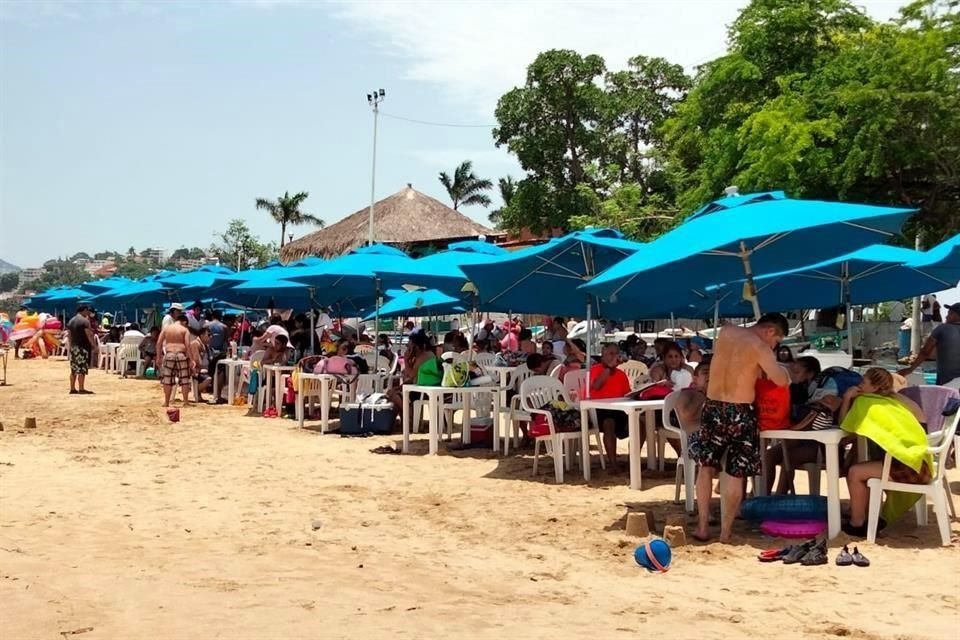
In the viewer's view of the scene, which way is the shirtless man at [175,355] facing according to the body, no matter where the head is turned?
away from the camera

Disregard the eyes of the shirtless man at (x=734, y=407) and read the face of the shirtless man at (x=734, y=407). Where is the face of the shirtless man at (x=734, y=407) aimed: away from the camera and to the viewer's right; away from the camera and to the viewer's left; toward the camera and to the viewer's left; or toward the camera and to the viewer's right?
away from the camera and to the viewer's right

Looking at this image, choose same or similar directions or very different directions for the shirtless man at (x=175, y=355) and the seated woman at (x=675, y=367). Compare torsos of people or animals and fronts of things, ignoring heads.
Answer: very different directions

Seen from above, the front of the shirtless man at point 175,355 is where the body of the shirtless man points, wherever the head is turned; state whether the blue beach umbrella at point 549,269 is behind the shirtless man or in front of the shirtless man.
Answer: behind

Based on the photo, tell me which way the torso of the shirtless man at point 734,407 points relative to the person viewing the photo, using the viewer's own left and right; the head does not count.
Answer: facing away from the viewer and to the right of the viewer

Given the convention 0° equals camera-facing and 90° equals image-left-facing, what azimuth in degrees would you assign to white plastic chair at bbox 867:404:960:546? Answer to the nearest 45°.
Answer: approximately 90°

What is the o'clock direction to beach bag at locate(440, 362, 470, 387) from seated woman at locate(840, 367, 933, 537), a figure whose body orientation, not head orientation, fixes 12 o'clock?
The beach bag is roughly at 1 o'clock from the seated woman.

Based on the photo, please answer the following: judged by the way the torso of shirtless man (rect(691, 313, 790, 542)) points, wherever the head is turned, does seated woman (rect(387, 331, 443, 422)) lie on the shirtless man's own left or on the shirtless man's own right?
on the shirtless man's own left

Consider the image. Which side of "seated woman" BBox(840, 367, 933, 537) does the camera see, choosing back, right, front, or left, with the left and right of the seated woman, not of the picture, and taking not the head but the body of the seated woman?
left

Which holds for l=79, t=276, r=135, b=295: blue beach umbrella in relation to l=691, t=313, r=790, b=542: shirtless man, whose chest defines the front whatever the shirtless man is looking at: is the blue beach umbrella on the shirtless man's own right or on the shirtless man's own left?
on the shirtless man's own left

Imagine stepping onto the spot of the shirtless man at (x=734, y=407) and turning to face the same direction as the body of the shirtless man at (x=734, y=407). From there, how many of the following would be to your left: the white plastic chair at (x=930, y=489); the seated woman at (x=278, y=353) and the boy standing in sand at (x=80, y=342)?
2
